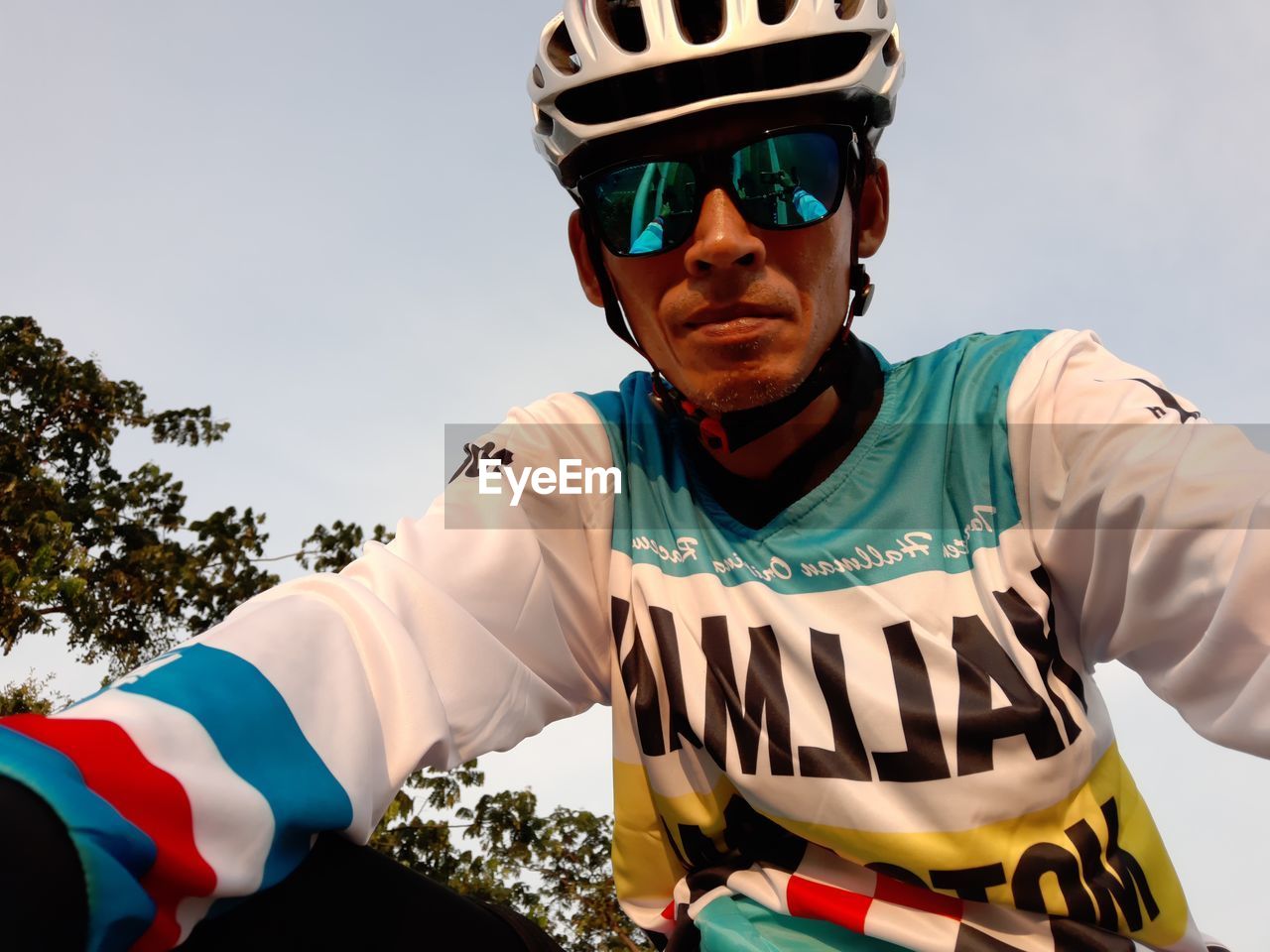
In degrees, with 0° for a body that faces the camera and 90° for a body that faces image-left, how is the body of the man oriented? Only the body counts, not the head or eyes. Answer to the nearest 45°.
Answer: approximately 0°
